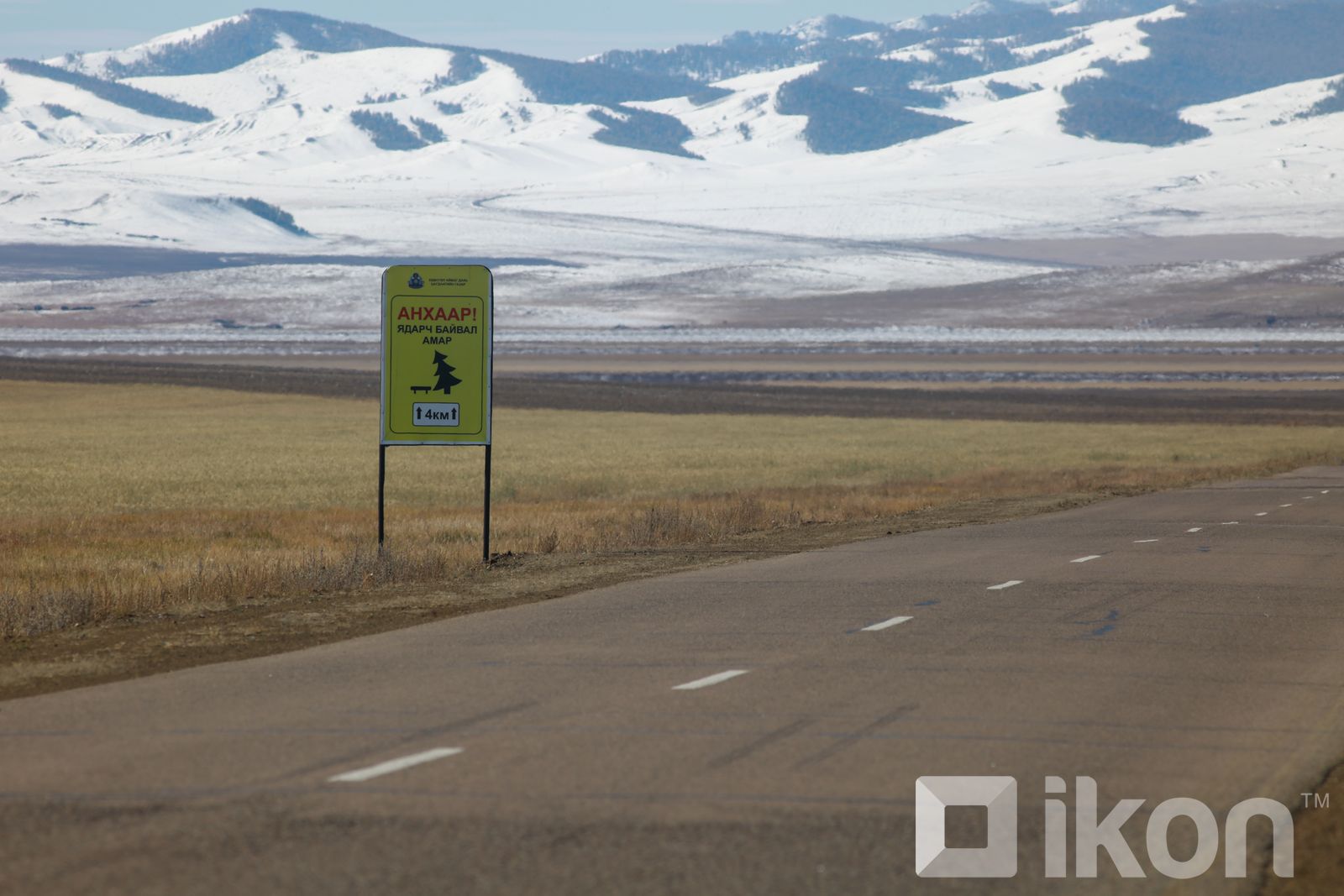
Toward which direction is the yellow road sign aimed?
toward the camera
